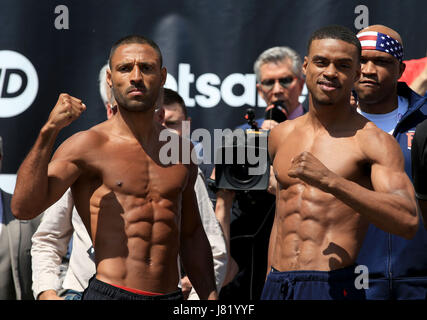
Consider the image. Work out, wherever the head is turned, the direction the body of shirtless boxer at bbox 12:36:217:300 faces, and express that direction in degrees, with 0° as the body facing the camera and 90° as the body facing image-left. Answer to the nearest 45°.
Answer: approximately 315°

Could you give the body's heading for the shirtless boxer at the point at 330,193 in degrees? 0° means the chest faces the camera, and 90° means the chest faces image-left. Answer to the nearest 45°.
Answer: approximately 45°

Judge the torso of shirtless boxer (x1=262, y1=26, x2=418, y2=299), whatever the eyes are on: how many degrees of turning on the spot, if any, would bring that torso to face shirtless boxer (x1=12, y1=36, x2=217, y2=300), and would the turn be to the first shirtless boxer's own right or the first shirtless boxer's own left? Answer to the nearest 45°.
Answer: approximately 45° to the first shirtless boxer's own right

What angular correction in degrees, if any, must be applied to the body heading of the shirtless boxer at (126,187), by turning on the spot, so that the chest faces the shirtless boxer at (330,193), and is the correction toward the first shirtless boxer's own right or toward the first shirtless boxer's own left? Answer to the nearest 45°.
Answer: approximately 45° to the first shirtless boxer's own left
